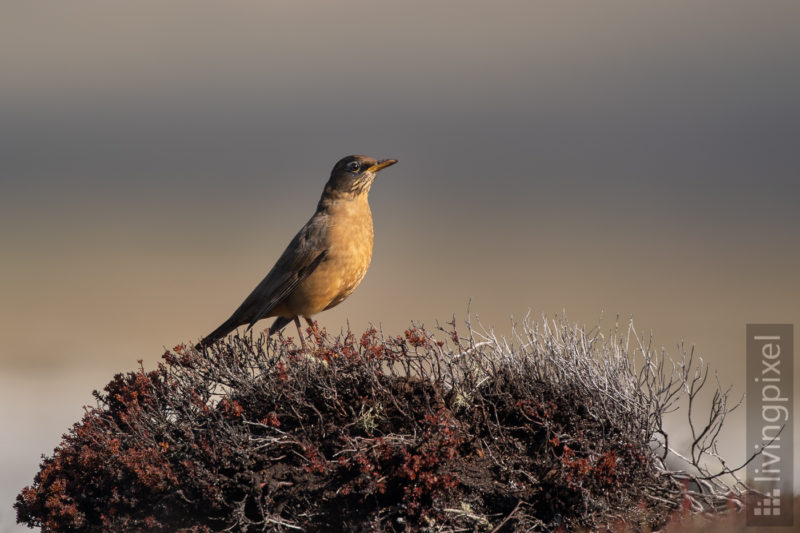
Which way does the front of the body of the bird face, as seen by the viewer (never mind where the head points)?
to the viewer's right
